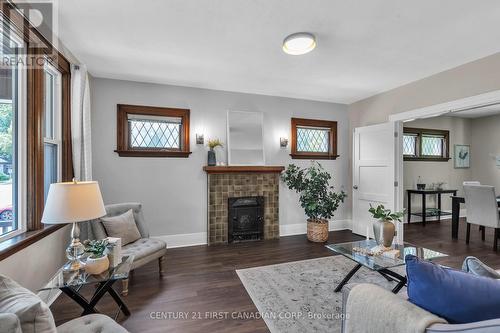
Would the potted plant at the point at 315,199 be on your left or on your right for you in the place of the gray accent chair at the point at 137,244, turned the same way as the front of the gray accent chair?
on your left

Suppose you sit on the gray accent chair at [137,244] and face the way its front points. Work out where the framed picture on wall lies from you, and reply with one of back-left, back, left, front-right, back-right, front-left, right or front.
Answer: front-left

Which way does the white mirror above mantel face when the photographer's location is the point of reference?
facing the viewer

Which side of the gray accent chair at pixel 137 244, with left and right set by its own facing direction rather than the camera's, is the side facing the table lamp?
right

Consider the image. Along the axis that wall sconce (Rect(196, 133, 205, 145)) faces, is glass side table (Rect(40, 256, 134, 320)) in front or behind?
in front

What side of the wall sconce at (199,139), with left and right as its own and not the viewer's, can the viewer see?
front

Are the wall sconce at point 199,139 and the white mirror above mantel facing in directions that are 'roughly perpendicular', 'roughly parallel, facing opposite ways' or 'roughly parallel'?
roughly parallel

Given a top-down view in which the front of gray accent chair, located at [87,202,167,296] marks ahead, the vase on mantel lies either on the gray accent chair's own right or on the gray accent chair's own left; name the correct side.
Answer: on the gray accent chair's own left

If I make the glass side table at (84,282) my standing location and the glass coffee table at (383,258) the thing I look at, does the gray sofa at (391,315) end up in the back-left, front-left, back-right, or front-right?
front-right

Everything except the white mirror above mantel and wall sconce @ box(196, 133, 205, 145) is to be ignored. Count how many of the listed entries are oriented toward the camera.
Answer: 2

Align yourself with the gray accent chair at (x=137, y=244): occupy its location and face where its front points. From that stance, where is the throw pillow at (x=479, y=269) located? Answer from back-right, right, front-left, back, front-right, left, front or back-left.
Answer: front

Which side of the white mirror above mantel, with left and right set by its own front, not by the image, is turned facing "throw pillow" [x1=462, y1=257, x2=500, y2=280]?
front
